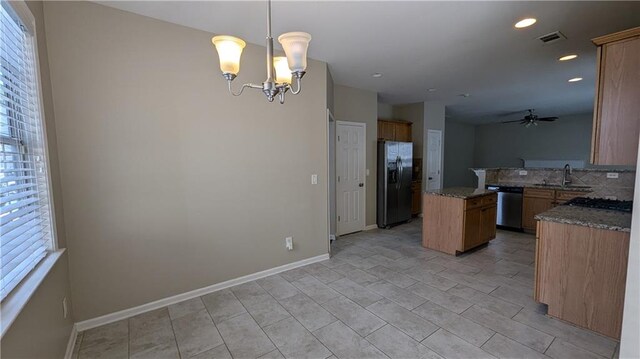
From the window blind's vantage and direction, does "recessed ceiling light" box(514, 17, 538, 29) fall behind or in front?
in front

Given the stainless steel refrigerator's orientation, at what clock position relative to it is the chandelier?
The chandelier is roughly at 2 o'clock from the stainless steel refrigerator.

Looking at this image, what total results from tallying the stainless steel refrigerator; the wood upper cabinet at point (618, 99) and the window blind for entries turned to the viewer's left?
1

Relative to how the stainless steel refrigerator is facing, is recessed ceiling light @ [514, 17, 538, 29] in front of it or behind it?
in front

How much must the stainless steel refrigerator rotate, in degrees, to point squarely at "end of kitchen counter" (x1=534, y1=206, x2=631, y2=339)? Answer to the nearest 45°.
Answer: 0° — it already faces it

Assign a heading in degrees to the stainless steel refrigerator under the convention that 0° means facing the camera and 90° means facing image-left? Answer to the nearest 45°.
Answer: approximately 315°

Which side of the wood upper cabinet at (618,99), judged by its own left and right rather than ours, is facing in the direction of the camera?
left

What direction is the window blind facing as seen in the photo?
to the viewer's right
